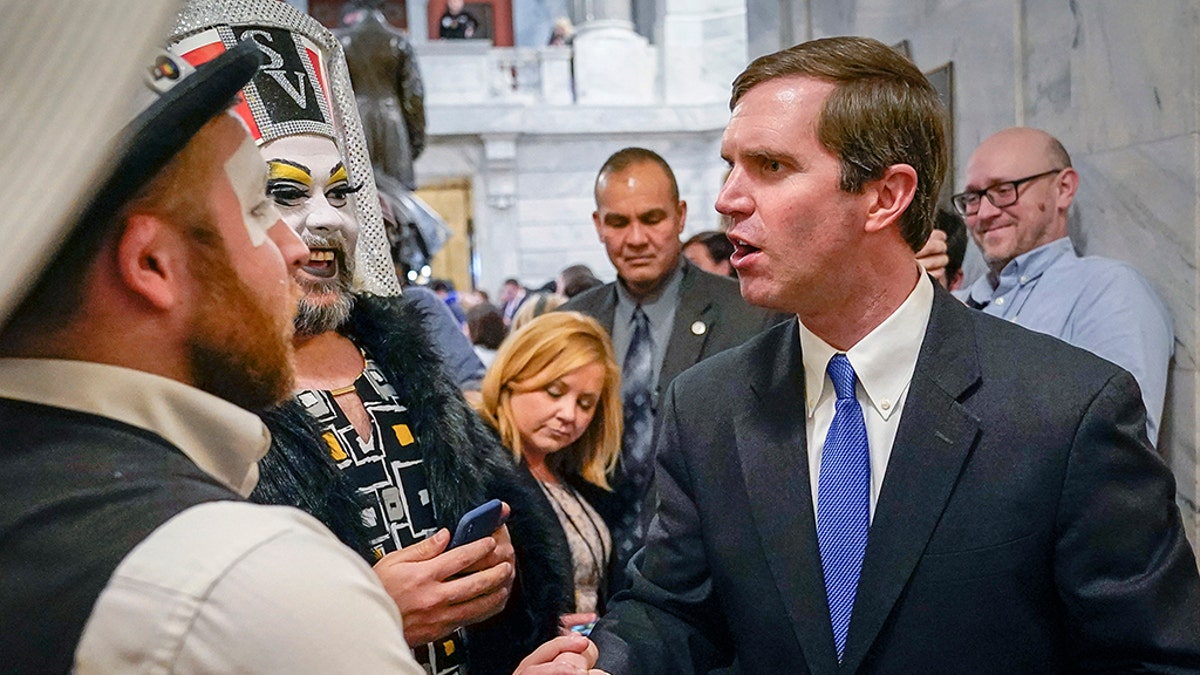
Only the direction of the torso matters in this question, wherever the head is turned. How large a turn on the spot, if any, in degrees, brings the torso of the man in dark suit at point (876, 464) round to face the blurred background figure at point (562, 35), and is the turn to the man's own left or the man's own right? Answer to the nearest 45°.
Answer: approximately 135° to the man's own right

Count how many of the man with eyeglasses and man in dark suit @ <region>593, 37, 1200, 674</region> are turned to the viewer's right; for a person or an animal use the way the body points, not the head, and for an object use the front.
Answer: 0

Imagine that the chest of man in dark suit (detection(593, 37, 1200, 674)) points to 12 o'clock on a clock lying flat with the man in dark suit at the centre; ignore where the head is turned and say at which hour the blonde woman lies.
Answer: The blonde woman is roughly at 3 o'clock from the man in dark suit.

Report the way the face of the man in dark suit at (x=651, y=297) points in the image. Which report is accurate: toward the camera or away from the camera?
toward the camera

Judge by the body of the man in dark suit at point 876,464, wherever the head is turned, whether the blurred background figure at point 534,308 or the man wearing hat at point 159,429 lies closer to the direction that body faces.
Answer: the man wearing hat

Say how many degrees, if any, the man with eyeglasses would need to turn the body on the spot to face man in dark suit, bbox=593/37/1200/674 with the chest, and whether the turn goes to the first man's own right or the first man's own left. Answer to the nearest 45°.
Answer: approximately 45° to the first man's own left

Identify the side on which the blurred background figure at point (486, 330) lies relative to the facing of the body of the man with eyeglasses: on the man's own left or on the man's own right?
on the man's own right

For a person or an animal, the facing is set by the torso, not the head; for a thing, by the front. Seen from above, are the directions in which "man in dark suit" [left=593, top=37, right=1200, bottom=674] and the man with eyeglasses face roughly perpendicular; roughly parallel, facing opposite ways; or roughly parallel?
roughly parallel

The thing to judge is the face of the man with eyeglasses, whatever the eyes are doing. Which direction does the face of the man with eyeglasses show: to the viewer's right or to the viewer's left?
to the viewer's left

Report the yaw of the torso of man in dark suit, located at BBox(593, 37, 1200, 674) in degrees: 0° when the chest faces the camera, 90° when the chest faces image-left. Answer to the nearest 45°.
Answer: approximately 45°

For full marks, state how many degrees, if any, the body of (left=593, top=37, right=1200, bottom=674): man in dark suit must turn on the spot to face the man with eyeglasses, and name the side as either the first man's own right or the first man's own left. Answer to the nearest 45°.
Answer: approximately 135° to the first man's own right

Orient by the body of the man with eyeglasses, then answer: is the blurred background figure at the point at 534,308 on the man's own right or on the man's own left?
on the man's own right

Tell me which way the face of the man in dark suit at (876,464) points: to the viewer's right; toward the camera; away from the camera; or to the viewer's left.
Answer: to the viewer's left

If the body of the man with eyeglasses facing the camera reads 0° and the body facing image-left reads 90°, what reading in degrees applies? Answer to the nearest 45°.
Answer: approximately 45°

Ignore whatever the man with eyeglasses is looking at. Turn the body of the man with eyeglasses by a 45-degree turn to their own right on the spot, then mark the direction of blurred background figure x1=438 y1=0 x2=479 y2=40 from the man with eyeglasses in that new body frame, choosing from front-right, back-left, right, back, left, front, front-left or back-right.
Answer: front-right

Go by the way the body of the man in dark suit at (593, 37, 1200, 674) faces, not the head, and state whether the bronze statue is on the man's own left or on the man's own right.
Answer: on the man's own right

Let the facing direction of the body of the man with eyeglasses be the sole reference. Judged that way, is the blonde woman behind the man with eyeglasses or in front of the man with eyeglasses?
in front
